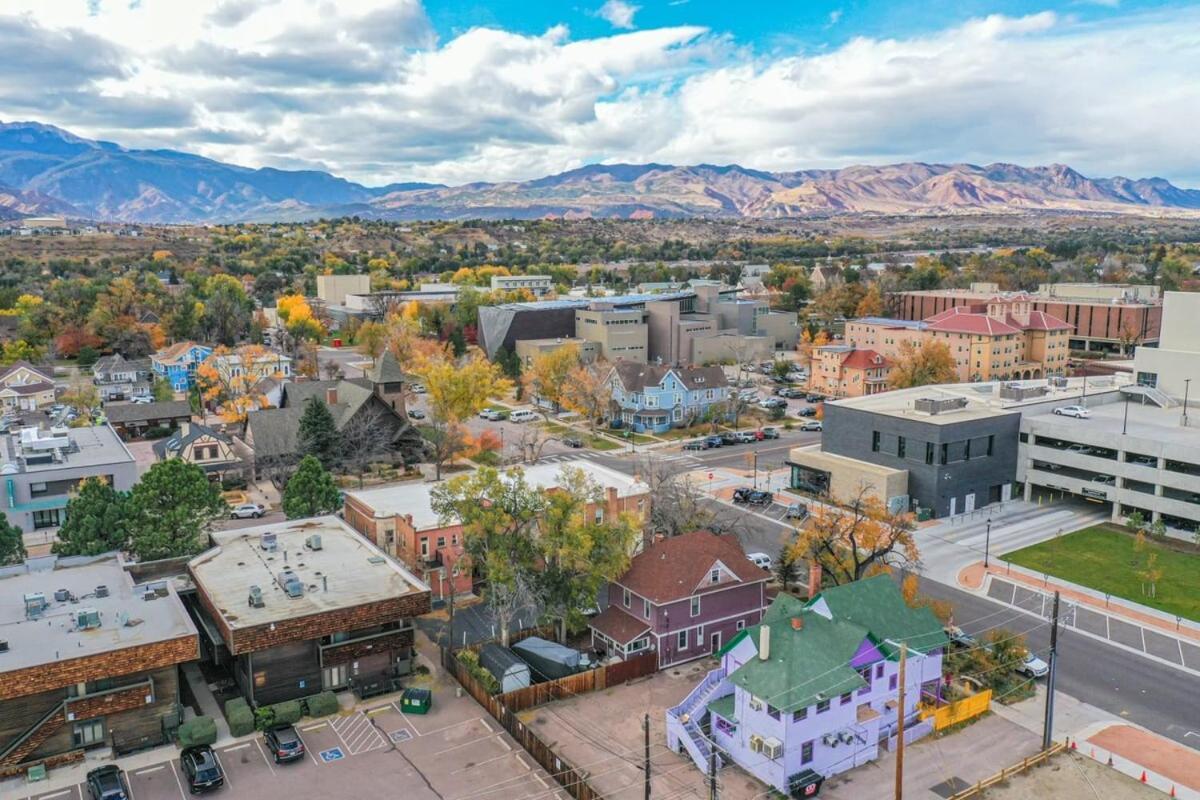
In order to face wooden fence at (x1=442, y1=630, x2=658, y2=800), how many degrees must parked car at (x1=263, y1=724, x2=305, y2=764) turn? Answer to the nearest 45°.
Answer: approximately 135° to its right

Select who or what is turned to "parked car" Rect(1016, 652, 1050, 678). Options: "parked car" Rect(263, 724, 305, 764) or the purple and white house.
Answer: the purple and white house

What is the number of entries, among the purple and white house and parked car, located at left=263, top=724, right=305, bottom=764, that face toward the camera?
0

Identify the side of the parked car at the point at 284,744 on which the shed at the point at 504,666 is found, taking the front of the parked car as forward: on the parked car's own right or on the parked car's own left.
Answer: on the parked car's own right

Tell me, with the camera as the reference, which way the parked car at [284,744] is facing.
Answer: facing away from the viewer and to the left of the viewer

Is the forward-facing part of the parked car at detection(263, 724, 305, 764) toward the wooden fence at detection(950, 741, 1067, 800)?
no

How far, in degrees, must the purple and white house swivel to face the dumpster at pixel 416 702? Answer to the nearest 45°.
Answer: approximately 135° to its left

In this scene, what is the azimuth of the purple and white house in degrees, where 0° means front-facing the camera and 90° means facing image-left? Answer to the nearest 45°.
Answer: approximately 225°

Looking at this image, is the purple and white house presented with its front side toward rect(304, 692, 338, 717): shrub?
no
